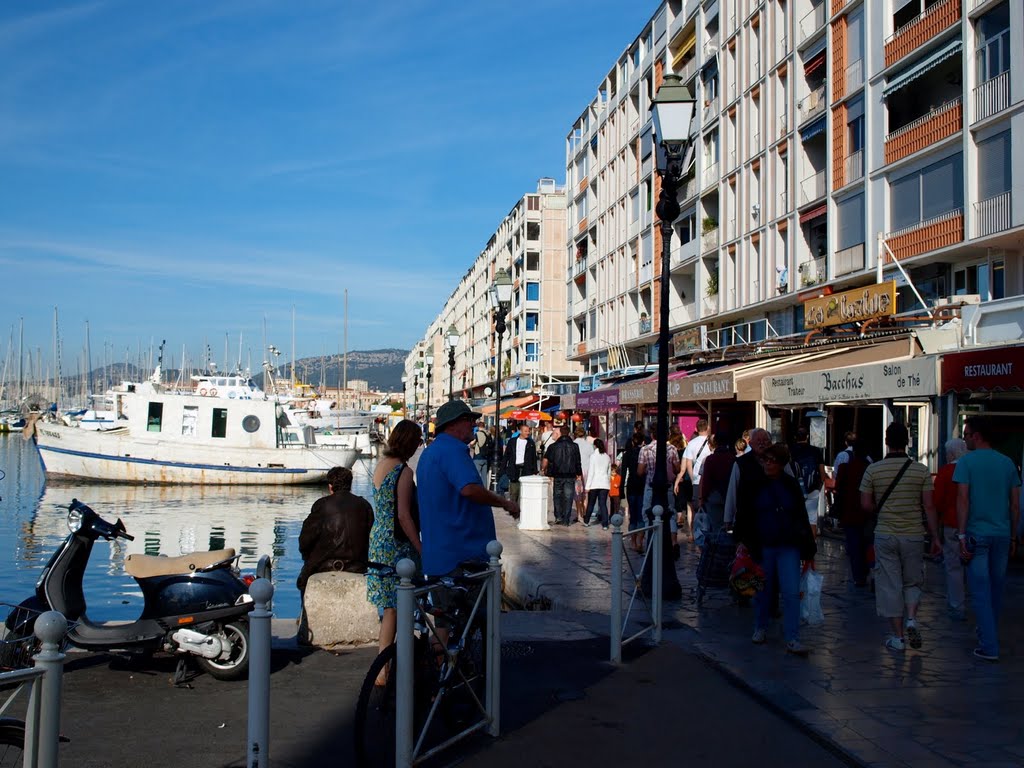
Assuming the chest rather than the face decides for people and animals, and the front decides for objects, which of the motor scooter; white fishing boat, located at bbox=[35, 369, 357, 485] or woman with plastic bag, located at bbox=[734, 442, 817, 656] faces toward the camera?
the woman with plastic bag

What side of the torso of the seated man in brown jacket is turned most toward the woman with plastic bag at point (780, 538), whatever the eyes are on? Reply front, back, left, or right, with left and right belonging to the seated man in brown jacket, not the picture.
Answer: right

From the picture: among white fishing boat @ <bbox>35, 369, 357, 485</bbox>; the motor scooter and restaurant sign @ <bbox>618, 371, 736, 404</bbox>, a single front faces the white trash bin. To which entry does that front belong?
the restaurant sign

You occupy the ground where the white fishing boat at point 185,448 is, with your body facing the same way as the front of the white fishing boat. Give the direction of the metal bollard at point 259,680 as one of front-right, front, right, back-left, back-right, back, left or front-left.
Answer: left

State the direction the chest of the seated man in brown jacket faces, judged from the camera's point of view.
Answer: away from the camera

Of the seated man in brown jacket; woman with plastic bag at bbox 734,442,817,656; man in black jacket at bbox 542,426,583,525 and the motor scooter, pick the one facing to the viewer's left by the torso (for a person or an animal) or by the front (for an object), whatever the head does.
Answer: the motor scooter

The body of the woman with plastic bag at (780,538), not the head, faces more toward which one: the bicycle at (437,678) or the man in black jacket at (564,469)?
the bicycle

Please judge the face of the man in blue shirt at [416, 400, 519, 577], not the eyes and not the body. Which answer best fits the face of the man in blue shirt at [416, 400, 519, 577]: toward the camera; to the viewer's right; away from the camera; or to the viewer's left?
to the viewer's right

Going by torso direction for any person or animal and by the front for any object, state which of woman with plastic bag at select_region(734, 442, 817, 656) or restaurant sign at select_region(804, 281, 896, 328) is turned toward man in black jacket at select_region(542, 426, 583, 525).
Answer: the restaurant sign

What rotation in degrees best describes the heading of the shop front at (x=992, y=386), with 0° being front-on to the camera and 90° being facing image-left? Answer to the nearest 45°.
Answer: approximately 45°

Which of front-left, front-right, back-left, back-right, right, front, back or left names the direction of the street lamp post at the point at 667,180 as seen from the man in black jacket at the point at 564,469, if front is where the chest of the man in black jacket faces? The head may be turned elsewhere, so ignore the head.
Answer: back

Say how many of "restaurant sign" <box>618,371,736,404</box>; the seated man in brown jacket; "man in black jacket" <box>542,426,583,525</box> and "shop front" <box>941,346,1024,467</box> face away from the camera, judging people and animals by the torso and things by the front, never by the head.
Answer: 2

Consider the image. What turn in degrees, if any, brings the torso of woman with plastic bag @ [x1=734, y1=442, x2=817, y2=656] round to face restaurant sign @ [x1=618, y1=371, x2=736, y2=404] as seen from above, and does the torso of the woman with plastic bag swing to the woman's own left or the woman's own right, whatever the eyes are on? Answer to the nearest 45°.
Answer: approximately 180°

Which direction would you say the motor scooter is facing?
to the viewer's left

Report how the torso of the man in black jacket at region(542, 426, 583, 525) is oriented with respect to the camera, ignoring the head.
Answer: away from the camera

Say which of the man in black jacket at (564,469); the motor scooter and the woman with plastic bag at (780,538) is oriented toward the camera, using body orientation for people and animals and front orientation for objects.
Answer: the woman with plastic bag

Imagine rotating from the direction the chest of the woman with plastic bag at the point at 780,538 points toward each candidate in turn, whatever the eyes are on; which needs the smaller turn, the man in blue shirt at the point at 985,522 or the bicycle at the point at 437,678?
the bicycle
